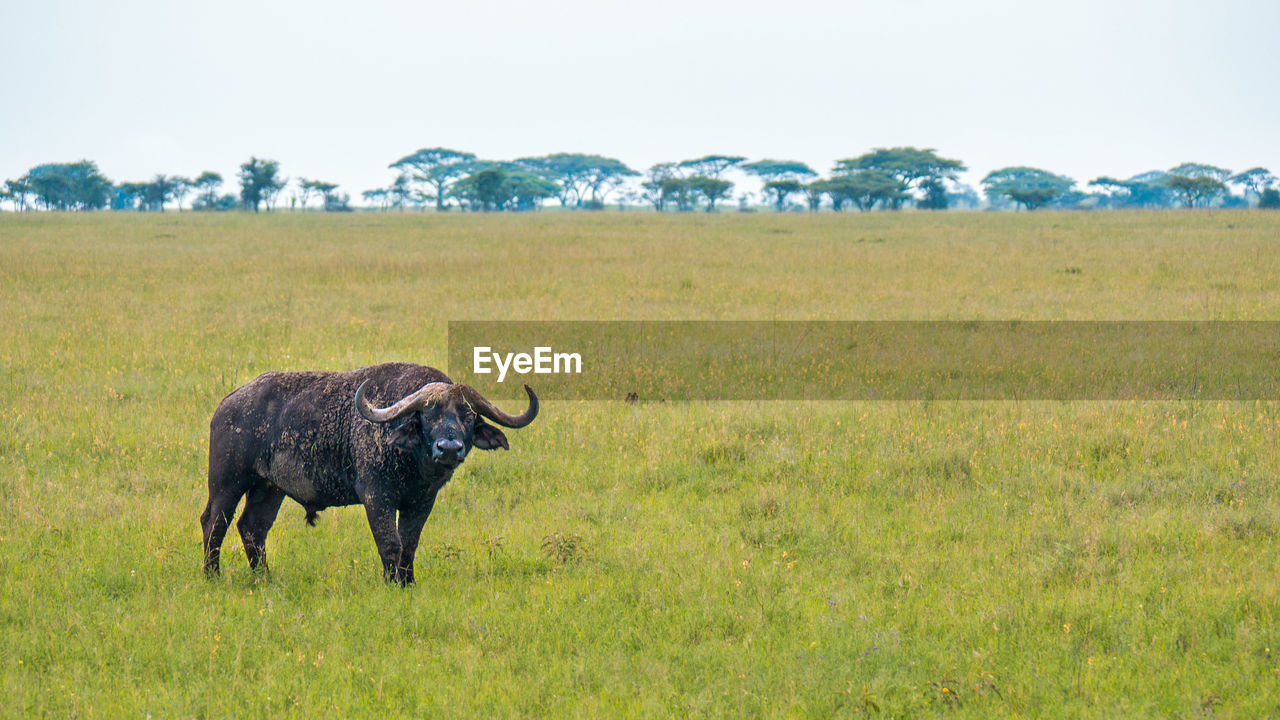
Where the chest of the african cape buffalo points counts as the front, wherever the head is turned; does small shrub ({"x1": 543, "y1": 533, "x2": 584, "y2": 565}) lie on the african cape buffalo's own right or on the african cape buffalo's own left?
on the african cape buffalo's own left

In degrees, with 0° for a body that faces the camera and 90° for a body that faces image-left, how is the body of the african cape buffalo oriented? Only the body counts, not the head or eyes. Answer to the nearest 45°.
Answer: approximately 315°
